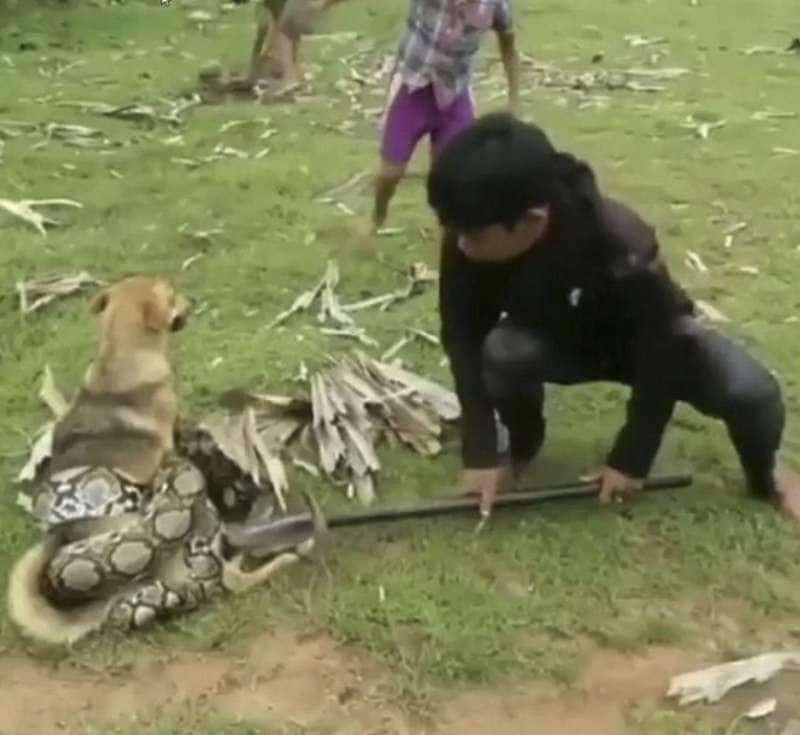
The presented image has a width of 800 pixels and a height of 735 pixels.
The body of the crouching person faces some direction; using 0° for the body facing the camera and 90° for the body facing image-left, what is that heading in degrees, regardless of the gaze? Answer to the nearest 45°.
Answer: approximately 45°

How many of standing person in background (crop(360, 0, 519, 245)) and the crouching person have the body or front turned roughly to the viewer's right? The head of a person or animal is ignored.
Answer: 0

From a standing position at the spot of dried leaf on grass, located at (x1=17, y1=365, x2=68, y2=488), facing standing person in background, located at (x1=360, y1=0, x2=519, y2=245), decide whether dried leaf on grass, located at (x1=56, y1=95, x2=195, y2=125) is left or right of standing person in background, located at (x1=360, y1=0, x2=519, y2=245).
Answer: left

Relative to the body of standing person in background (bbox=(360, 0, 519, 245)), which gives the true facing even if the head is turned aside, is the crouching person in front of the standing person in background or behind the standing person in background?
in front

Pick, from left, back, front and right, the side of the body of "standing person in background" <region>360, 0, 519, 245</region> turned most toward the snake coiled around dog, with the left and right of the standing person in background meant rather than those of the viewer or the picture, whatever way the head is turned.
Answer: front

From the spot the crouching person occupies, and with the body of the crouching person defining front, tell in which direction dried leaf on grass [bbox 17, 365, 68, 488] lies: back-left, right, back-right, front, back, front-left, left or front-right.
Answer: front-right

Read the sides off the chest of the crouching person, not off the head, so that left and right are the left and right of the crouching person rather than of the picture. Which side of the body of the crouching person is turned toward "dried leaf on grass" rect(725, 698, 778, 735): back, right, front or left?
left

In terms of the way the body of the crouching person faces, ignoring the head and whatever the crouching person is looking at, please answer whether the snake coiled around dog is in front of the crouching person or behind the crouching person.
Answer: in front

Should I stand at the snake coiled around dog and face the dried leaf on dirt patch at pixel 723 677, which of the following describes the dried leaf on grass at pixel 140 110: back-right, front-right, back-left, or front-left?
back-left

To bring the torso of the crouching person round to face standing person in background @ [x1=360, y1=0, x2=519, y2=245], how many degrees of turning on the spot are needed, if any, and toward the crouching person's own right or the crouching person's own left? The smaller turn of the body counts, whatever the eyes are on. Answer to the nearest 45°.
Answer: approximately 135° to the crouching person's own right

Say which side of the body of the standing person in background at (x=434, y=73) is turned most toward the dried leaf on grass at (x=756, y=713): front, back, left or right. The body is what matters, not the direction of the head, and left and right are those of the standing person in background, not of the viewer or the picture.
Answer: front

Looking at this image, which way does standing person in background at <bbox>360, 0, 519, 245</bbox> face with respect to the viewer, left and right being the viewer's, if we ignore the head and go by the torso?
facing the viewer

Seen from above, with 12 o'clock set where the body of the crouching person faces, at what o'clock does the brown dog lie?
The brown dog is roughly at 1 o'clock from the crouching person.

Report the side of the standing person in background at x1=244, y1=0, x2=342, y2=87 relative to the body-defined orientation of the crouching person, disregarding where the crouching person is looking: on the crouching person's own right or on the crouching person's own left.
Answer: on the crouching person's own right
